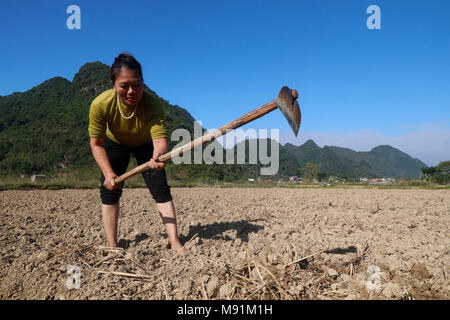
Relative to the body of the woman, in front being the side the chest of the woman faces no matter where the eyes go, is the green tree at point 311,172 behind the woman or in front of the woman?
behind

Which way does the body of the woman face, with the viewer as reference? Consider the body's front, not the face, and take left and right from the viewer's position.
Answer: facing the viewer
